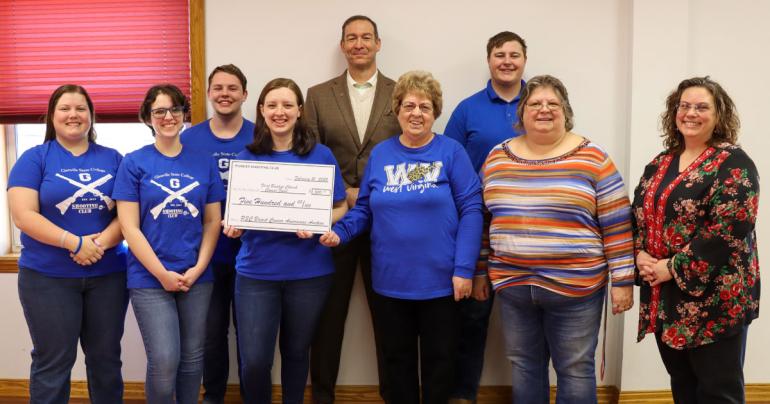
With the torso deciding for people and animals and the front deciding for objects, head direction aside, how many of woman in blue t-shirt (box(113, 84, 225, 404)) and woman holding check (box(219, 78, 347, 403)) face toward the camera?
2

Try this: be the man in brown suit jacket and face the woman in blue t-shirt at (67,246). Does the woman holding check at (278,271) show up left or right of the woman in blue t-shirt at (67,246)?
left

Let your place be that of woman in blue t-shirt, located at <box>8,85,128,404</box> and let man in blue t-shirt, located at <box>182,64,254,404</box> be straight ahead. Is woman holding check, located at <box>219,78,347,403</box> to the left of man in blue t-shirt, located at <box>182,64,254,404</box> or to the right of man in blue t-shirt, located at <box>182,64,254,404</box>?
right

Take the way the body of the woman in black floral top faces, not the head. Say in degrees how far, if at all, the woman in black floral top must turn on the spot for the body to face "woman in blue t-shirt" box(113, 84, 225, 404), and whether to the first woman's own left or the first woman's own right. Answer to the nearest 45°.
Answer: approximately 45° to the first woman's own right

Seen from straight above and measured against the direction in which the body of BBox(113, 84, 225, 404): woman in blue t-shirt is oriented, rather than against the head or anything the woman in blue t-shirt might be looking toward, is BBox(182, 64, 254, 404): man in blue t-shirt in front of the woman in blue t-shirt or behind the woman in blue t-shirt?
behind

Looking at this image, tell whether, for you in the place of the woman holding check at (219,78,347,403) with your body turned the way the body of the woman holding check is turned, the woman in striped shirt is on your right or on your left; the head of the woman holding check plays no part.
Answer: on your left

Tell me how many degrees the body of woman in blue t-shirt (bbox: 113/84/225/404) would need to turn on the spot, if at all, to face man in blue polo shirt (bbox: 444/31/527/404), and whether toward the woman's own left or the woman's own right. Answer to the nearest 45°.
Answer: approximately 90° to the woman's own left

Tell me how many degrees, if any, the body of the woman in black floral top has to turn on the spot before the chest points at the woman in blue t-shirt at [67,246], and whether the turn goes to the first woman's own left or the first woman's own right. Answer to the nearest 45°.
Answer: approximately 45° to the first woman's own right

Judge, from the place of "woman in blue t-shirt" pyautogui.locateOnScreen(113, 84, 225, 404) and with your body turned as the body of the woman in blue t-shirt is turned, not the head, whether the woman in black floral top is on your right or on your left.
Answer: on your left

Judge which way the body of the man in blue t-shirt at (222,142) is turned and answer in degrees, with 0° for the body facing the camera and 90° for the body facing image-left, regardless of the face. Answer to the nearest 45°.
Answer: approximately 0°
